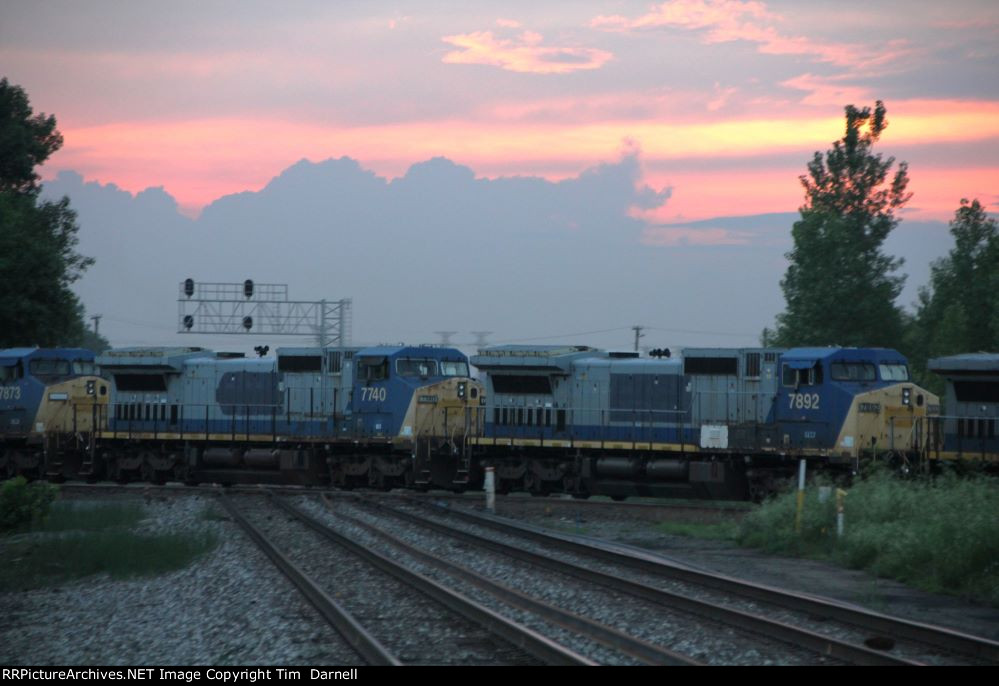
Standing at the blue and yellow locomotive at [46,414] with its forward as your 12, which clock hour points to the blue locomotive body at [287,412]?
The blue locomotive body is roughly at 12 o'clock from the blue and yellow locomotive.

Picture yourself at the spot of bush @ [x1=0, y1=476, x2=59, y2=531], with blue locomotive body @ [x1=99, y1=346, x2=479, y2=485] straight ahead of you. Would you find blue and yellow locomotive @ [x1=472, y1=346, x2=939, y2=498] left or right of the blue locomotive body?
right

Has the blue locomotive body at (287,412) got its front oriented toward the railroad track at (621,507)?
yes

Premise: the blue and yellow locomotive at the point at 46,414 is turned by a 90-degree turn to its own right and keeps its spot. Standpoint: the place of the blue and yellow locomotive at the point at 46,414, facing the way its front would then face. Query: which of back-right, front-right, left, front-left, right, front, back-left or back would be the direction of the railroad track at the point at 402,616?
front-left

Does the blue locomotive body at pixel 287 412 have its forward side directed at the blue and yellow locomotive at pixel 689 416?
yes

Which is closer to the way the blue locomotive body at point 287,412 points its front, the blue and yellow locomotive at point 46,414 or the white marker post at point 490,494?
the white marker post

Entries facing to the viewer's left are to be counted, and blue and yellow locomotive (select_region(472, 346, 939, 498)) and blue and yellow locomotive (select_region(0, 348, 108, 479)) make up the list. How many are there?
0

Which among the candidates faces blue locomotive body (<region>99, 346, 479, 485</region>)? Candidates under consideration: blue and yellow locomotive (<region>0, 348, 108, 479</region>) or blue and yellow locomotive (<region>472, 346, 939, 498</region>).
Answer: blue and yellow locomotive (<region>0, 348, 108, 479</region>)

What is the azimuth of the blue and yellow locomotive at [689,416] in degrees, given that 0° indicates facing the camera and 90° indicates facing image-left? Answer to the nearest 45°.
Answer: approximately 315°

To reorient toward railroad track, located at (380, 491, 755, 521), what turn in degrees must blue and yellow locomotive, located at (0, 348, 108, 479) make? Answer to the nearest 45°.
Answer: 0° — it already faces it

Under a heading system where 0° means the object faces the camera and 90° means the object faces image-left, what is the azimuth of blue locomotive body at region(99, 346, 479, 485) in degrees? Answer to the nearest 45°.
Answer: approximately 315°

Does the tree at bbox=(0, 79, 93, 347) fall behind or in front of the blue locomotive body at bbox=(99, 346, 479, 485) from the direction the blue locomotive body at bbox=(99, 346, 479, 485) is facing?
behind
